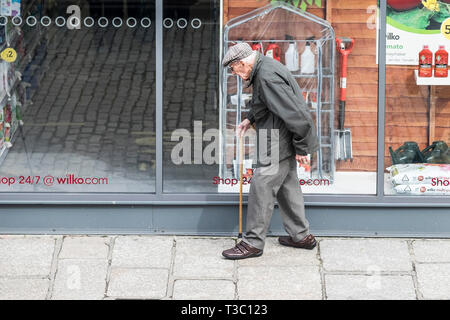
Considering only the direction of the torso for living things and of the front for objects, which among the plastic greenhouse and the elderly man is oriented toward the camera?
the plastic greenhouse

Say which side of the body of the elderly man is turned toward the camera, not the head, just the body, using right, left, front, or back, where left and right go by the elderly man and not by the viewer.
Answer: left

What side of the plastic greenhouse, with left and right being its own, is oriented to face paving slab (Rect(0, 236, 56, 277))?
right

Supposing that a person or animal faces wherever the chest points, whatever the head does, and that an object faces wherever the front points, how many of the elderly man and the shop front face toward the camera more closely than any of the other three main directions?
1

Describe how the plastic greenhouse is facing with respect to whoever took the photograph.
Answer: facing the viewer

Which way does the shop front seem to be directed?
toward the camera
